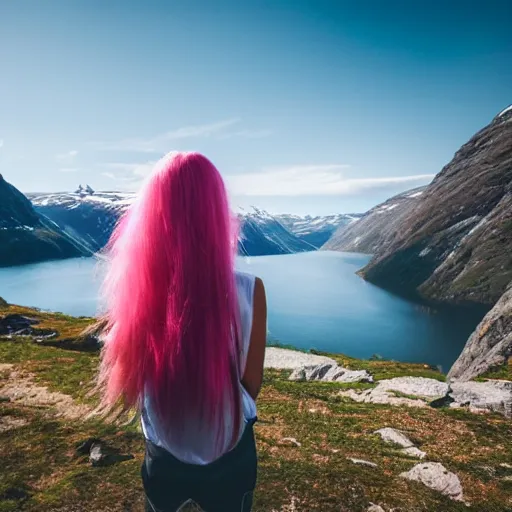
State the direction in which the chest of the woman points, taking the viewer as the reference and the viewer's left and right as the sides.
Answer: facing away from the viewer

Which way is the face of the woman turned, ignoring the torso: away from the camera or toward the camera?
away from the camera

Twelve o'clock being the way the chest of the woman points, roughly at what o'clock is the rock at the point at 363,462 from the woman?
The rock is roughly at 1 o'clock from the woman.

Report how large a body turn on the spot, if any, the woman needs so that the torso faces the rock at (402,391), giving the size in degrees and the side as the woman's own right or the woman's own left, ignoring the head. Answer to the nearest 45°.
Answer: approximately 45° to the woman's own right

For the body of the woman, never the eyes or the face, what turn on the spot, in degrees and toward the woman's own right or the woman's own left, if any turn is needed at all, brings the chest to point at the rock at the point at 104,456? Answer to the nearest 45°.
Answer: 0° — they already face it

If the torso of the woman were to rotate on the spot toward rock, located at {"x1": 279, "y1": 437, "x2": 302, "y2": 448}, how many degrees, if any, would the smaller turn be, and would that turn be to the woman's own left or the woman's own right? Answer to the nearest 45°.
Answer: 0° — they already face it
